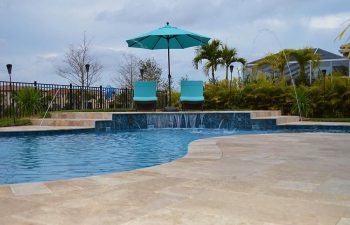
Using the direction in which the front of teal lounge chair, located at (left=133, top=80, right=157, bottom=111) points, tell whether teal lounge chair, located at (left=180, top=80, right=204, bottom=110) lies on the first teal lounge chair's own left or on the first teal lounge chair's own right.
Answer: on the first teal lounge chair's own left

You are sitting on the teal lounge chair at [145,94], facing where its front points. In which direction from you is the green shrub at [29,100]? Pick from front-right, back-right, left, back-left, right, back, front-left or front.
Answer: right

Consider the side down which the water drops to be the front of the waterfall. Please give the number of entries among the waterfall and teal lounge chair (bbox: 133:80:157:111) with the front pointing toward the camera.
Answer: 2

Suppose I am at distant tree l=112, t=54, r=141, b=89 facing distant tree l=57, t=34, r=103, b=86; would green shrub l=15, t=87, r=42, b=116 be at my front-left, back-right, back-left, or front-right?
front-left

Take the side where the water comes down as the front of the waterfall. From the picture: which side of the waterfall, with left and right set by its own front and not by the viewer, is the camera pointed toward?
front

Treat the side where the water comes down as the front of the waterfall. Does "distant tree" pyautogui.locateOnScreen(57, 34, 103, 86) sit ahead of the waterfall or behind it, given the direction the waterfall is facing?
behind

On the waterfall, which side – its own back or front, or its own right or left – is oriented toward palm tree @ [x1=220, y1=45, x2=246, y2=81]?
back

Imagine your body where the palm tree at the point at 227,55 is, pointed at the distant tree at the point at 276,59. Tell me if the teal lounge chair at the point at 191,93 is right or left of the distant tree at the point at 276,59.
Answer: right

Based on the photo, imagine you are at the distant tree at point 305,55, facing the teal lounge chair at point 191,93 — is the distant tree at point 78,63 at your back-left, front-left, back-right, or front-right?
front-right

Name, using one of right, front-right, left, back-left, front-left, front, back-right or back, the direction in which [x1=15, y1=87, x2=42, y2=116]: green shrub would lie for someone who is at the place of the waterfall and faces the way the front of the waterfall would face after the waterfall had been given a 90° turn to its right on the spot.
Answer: front

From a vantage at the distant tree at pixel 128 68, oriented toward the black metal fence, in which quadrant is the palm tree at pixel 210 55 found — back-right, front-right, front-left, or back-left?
front-left

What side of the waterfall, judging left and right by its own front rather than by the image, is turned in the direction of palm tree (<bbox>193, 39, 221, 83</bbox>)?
back

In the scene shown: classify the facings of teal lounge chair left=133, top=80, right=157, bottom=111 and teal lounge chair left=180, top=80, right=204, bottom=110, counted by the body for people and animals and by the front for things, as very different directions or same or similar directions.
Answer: same or similar directions

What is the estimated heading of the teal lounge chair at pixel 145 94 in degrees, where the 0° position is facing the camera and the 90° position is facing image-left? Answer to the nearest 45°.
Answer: approximately 0°

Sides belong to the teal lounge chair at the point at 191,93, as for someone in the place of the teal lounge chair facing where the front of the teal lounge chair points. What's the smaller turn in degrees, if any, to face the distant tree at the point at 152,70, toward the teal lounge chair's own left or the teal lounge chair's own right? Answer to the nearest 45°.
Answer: approximately 180°
